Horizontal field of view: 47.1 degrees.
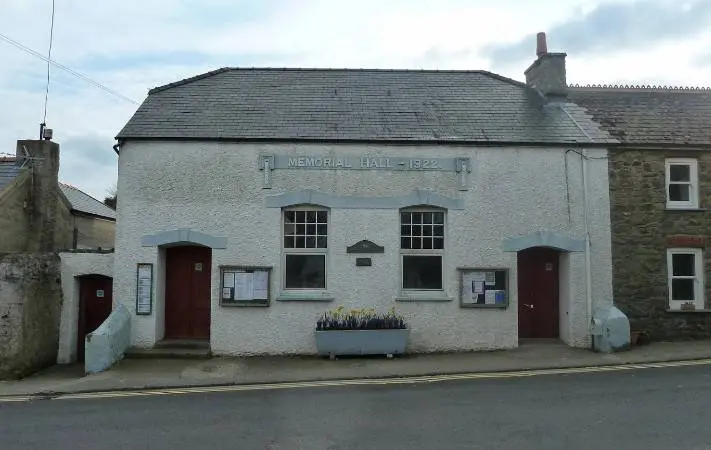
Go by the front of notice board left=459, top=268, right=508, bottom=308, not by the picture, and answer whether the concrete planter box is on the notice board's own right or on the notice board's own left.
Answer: on the notice board's own right

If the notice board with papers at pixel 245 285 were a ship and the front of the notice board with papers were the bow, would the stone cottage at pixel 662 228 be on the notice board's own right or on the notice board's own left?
on the notice board's own left

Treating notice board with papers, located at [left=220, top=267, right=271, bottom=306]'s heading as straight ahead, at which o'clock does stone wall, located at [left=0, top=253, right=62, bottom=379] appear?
The stone wall is roughly at 3 o'clock from the notice board with papers.

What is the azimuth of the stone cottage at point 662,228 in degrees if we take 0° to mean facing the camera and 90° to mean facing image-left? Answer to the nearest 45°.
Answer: approximately 0°

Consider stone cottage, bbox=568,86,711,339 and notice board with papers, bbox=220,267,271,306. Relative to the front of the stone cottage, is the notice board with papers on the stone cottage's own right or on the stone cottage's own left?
on the stone cottage's own right

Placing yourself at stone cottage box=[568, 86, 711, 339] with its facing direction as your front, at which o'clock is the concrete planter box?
The concrete planter box is roughly at 2 o'clock from the stone cottage.

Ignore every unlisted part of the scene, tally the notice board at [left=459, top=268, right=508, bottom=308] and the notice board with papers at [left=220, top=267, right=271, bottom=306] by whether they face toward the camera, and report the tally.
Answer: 2

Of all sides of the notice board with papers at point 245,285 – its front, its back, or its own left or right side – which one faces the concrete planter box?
left
